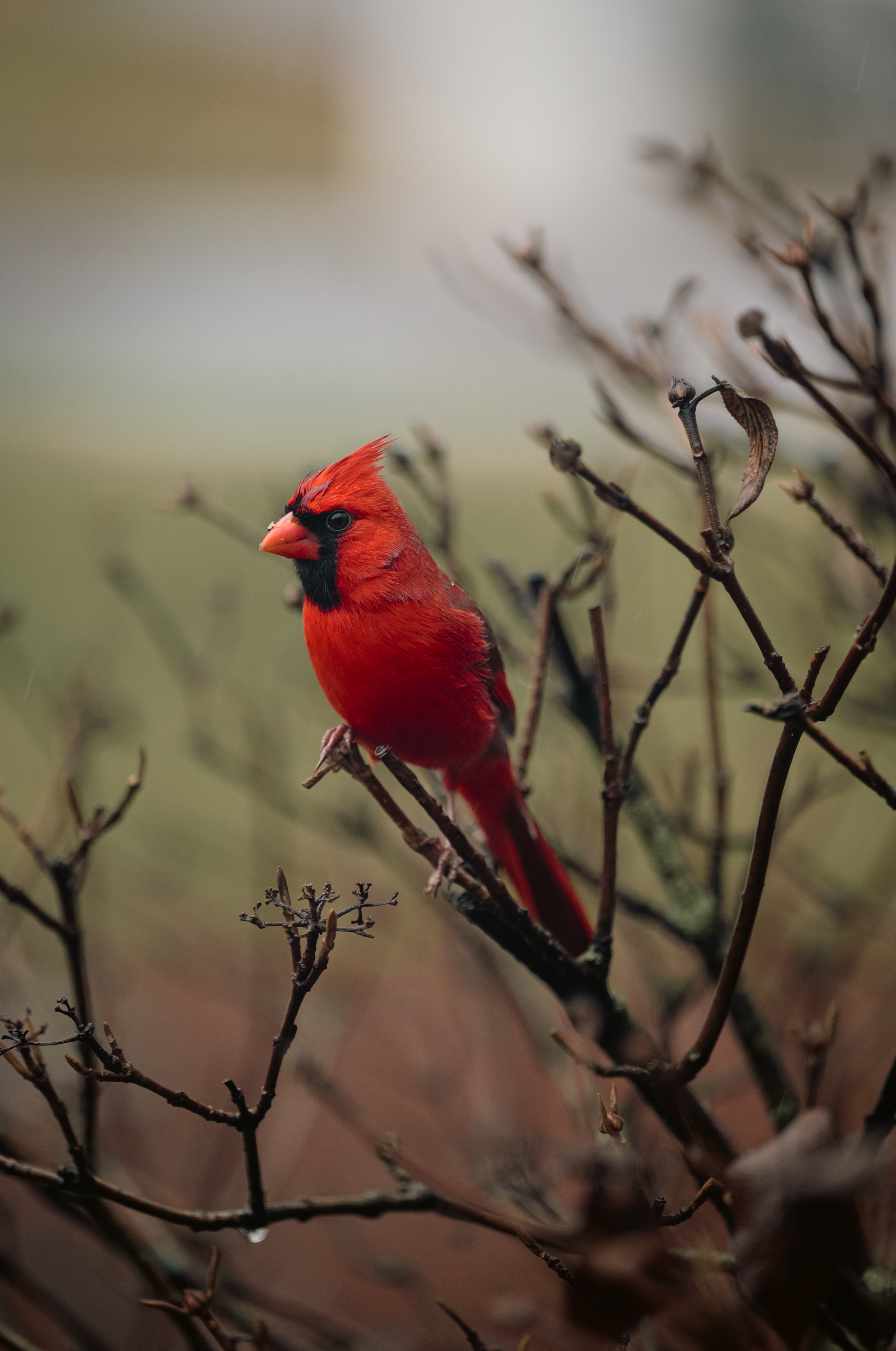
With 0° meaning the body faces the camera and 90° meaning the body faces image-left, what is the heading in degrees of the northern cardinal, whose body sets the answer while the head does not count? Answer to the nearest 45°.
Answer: approximately 45°
